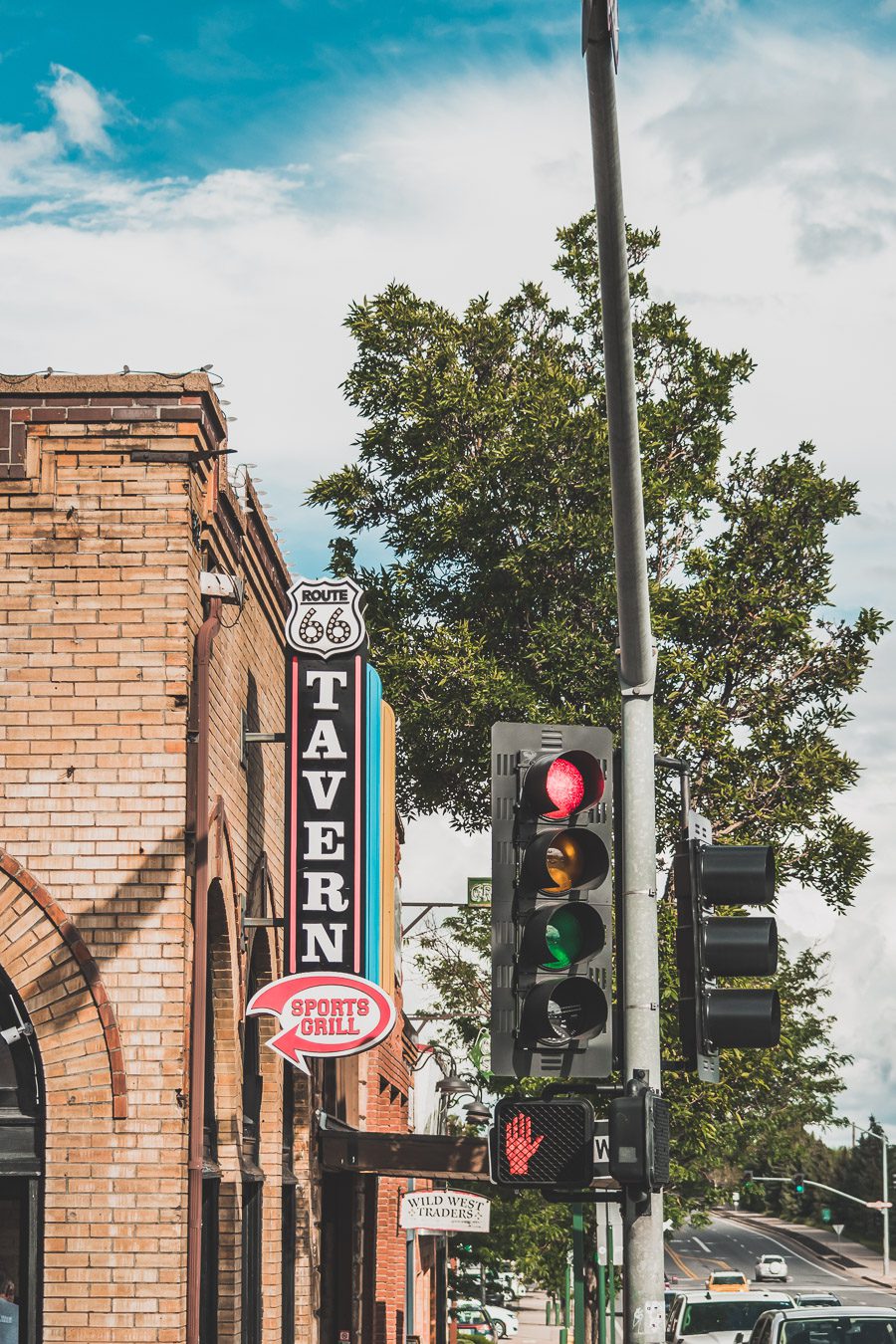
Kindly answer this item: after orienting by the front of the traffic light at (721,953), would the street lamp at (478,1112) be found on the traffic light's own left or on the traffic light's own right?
on the traffic light's own left

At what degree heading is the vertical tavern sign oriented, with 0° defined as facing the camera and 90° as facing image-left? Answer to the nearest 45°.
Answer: approximately 0°

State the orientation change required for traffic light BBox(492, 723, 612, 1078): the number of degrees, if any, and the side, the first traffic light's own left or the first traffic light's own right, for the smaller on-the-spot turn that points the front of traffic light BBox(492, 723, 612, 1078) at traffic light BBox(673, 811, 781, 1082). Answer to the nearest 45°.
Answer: approximately 90° to the first traffic light's own left

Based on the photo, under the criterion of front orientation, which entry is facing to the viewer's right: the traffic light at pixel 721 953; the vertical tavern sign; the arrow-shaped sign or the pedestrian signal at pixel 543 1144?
the traffic light at pixel 721 953

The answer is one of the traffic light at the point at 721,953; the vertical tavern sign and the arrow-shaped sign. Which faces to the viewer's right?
the traffic light

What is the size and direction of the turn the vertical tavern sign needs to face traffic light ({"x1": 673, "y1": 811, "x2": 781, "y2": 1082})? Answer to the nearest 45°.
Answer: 0° — it already faces it

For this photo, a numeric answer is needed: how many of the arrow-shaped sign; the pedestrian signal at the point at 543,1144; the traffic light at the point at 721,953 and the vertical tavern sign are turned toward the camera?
3

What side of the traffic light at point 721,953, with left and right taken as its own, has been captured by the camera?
right
